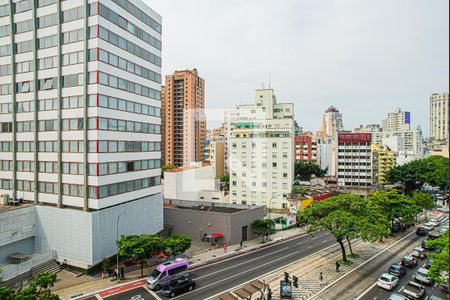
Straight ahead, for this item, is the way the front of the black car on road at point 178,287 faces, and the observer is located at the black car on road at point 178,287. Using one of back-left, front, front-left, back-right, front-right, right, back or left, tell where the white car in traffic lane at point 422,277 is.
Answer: back-left

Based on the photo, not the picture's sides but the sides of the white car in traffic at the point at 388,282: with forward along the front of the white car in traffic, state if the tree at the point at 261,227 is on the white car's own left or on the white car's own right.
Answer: on the white car's own left

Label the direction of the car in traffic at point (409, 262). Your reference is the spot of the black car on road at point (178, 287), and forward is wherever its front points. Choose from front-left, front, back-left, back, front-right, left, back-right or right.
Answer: back-left

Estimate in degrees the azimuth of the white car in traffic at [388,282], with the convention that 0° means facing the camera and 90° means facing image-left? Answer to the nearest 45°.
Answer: approximately 225°

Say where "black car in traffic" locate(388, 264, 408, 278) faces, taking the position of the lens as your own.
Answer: facing away from the viewer and to the right of the viewer

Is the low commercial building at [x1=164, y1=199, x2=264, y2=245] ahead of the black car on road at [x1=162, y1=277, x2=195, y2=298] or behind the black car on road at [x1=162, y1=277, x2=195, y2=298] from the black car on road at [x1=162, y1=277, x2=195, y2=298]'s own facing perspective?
behind

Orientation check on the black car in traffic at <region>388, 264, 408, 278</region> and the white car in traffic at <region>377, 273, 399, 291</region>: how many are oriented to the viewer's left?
0

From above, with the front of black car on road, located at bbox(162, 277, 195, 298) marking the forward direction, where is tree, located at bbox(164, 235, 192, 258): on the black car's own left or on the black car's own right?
on the black car's own right
